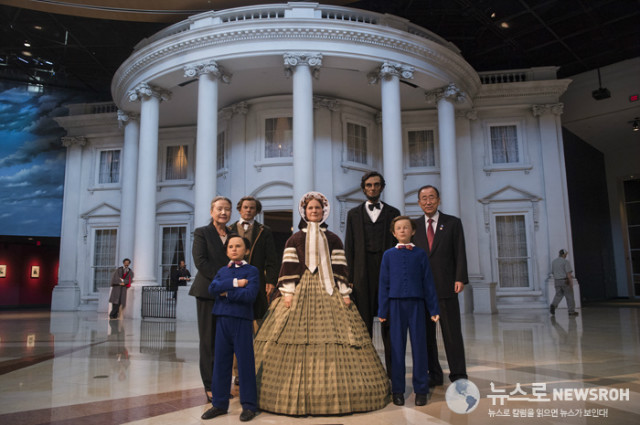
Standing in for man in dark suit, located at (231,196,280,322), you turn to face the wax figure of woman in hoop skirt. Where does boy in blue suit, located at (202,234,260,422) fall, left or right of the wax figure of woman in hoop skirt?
right

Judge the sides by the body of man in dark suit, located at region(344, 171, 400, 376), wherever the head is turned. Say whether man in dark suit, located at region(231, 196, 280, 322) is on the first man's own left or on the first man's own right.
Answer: on the first man's own right

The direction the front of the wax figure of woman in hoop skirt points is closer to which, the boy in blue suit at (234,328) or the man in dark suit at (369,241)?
the boy in blue suit

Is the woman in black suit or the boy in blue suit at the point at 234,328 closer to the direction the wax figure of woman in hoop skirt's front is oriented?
the boy in blue suit

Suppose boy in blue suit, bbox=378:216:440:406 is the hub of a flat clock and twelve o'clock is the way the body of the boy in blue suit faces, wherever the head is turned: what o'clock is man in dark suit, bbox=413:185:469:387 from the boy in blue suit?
The man in dark suit is roughly at 7 o'clock from the boy in blue suit.

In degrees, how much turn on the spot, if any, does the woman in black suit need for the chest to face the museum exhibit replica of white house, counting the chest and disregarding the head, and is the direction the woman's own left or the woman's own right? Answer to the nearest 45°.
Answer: approximately 135° to the woman's own left

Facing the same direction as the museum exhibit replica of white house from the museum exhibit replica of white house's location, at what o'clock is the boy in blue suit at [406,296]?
The boy in blue suit is roughly at 12 o'clock from the museum exhibit replica of white house.
